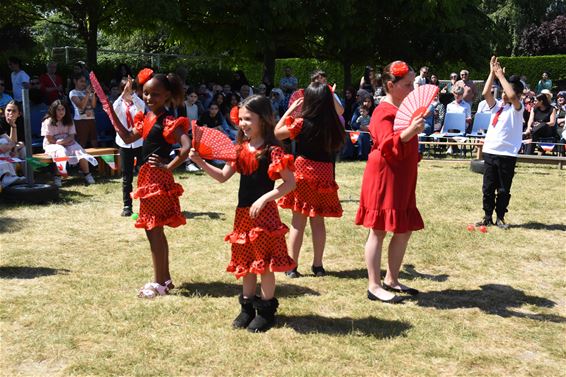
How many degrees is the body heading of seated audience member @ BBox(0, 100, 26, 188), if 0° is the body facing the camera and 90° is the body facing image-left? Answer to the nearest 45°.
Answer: approximately 315°

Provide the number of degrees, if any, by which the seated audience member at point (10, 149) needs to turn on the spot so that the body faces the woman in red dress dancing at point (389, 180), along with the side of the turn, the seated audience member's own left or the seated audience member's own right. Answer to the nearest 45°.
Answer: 0° — they already face them

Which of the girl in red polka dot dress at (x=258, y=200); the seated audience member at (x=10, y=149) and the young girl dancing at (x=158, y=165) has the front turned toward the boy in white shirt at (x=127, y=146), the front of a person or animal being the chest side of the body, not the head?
the seated audience member

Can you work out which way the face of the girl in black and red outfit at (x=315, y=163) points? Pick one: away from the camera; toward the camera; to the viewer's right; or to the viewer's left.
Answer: away from the camera

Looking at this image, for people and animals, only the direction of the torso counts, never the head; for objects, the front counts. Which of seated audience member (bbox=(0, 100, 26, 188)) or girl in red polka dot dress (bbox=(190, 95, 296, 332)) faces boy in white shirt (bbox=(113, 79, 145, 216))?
the seated audience member

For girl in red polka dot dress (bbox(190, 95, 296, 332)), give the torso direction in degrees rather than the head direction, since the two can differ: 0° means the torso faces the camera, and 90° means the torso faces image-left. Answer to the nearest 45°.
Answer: approximately 45°

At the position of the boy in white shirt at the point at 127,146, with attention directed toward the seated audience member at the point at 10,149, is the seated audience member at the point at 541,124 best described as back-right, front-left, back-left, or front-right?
back-right
